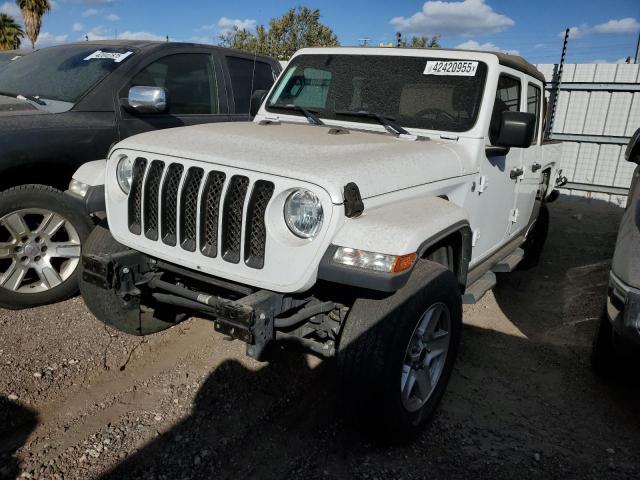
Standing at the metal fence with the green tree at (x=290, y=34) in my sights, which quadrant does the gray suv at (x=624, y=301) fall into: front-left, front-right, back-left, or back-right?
back-left

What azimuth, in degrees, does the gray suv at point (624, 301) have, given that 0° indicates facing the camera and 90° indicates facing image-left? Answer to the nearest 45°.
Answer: approximately 0°

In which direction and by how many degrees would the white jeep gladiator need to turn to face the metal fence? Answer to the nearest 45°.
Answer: approximately 180°

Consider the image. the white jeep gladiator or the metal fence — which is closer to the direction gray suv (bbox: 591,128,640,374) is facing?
the white jeep gladiator

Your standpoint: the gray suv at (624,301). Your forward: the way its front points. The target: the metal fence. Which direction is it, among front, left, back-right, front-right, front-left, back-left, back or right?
back

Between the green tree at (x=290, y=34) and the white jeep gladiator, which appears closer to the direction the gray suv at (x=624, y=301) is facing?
the white jeep gladiator

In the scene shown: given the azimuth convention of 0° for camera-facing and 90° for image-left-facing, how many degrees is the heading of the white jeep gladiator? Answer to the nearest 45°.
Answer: approximately 45°

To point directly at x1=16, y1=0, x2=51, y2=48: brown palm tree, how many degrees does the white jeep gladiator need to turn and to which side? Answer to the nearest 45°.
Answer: approximately 90° to its right

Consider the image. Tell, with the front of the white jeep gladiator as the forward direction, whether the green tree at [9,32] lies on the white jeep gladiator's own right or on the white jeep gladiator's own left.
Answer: on the white jeep gladiator's own right

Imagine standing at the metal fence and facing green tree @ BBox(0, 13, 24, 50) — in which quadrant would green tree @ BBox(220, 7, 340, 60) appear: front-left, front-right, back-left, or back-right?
front-right

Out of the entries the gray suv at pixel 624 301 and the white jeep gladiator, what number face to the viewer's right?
0

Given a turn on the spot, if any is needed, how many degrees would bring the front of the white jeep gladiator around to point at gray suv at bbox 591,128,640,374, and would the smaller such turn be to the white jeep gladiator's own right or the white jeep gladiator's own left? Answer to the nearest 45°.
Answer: approximately 135° to the white jeep gladiator's own left

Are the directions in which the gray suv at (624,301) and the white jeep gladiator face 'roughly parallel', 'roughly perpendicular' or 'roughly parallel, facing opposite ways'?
roughly parallel
